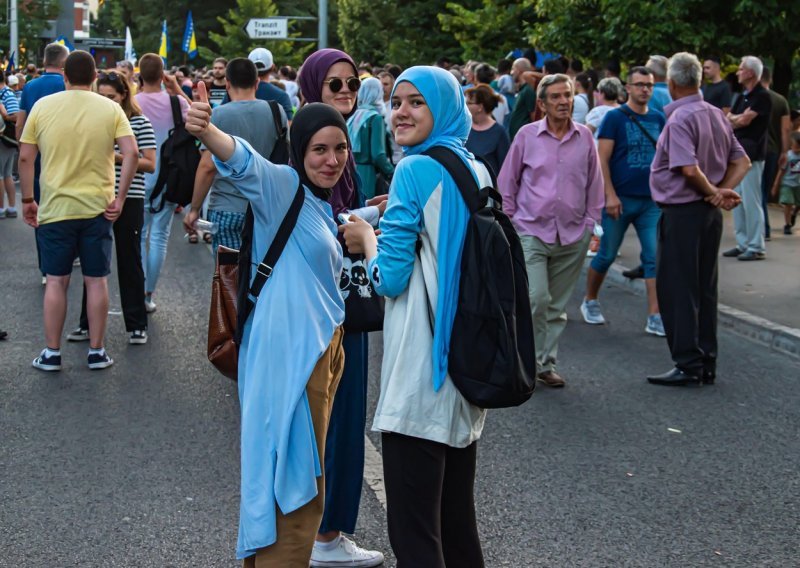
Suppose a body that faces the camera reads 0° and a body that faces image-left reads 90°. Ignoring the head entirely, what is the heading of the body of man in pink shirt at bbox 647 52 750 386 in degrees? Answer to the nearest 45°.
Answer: approximately 135°

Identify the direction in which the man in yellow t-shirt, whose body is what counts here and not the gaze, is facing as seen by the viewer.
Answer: away from the camera

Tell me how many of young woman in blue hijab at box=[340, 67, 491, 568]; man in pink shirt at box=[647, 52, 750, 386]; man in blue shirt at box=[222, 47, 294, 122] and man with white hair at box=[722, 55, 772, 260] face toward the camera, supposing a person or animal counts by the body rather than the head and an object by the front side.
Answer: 0

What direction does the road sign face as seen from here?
toward the camera

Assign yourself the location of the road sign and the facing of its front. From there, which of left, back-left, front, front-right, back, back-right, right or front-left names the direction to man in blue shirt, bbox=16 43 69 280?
front

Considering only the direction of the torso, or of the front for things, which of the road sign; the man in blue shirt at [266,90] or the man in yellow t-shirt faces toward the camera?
the road sign

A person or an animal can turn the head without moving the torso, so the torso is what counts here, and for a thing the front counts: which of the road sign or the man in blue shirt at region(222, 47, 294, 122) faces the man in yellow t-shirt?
the road sign

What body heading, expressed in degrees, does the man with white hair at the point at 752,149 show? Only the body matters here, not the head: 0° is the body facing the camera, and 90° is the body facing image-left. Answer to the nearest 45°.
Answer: approximately 90°

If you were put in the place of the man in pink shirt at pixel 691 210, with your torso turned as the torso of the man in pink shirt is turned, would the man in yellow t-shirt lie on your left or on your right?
on your left

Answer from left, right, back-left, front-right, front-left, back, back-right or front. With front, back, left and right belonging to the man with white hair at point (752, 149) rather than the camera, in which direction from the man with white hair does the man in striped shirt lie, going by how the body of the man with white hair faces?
front

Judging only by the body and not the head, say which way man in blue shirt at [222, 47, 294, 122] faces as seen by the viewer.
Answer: away from the camera

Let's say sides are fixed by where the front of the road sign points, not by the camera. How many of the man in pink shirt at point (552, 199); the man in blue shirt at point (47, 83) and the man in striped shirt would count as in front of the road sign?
3

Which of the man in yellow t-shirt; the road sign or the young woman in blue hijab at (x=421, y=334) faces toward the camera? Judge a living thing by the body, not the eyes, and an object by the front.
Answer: the road sign

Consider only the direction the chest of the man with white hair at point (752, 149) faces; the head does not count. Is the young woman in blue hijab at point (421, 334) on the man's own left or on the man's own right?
on the man's own left

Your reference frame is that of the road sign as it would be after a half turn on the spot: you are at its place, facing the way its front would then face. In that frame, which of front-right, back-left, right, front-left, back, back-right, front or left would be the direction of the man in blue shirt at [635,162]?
back

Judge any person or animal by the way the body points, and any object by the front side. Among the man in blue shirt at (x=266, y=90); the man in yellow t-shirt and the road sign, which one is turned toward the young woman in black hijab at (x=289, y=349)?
the road sign
